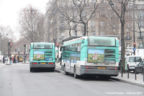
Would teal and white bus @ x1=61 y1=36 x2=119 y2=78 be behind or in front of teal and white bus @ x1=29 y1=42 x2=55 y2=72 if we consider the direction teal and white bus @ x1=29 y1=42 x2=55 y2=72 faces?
behind

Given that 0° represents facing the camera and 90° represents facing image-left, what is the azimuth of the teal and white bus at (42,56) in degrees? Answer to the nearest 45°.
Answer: approximately 180°

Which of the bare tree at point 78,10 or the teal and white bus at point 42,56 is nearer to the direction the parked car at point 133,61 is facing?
the teal and white bus
